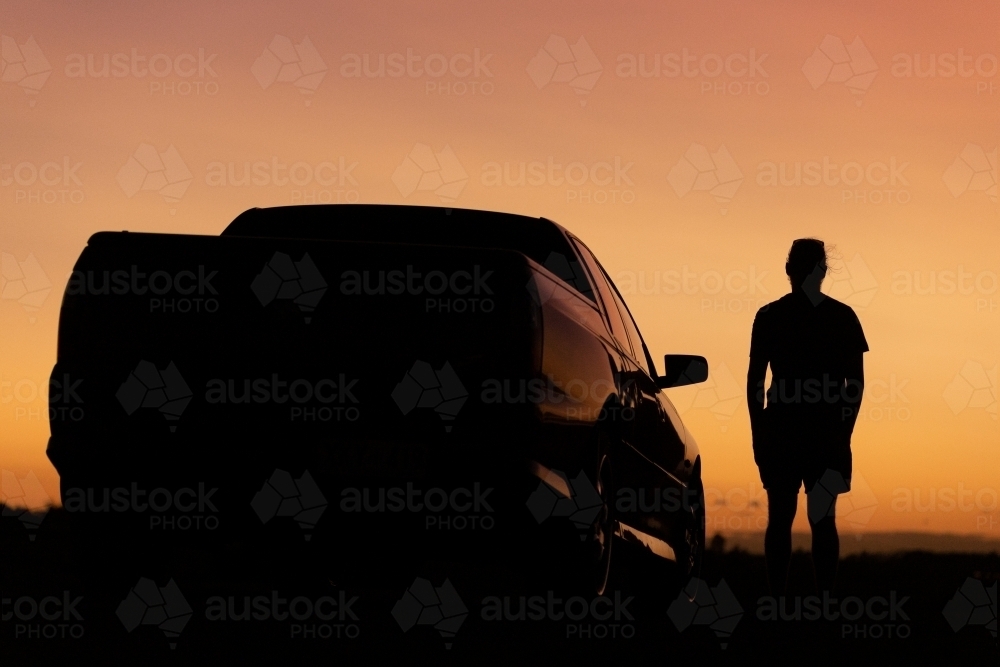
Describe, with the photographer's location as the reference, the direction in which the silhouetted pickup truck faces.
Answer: facing away from the viewer and to the right of the viewer

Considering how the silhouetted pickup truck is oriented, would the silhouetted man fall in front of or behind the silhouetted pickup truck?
in front
